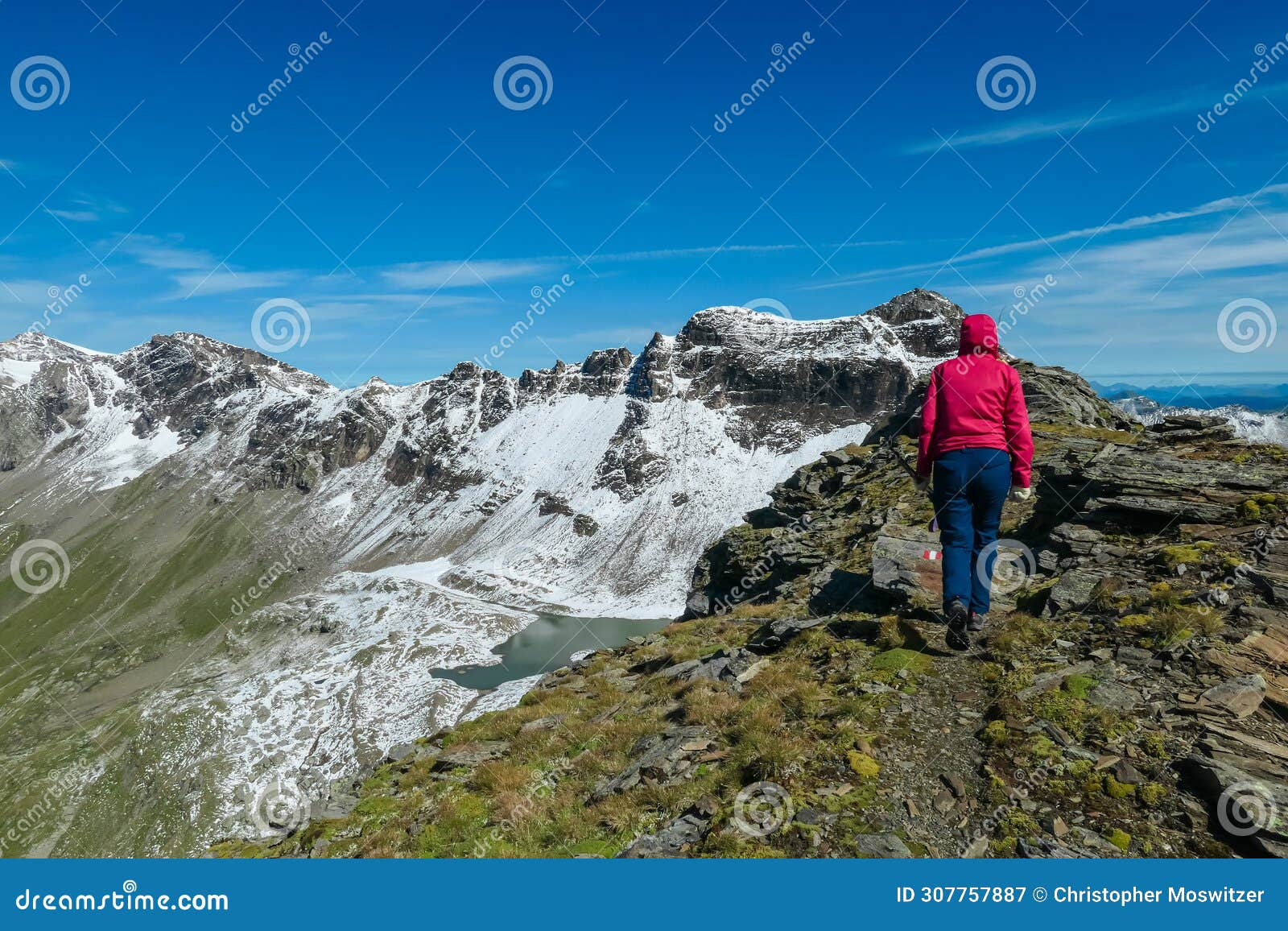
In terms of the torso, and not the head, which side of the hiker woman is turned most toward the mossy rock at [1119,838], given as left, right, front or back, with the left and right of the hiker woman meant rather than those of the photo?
back

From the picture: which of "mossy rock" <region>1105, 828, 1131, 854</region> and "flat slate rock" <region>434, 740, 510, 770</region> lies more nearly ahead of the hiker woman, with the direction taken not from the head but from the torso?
the flat slate rock

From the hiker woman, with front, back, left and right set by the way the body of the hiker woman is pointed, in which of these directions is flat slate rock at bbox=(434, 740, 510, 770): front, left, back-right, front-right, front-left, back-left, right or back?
left

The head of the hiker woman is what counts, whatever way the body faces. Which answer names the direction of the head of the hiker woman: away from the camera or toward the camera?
away from the camera

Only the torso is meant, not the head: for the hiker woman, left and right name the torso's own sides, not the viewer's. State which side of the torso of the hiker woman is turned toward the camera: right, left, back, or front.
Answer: back

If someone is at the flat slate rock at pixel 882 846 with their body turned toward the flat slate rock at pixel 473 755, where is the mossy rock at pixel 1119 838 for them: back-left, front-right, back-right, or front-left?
back-right
